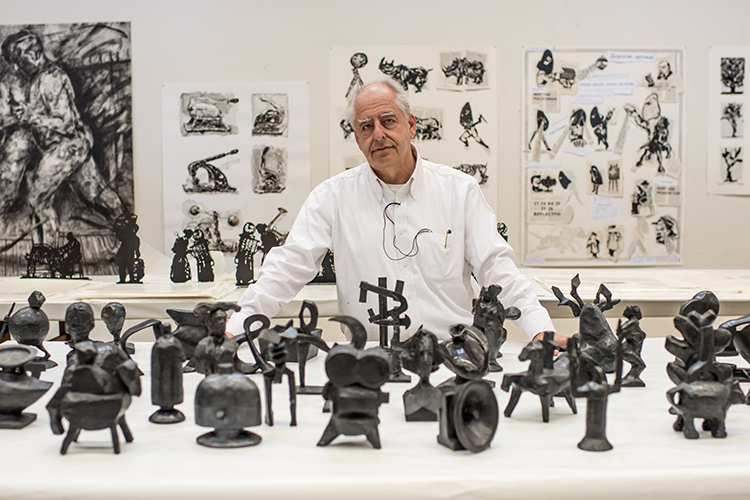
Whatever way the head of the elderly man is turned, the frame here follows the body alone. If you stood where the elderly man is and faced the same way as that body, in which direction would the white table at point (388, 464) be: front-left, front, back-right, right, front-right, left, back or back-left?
front

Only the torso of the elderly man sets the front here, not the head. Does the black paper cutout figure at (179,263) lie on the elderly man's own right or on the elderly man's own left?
on the elderly man's own right

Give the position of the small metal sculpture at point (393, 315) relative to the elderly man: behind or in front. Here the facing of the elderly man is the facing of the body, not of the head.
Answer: in front

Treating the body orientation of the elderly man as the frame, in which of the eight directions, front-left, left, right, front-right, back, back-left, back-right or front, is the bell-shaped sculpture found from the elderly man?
front

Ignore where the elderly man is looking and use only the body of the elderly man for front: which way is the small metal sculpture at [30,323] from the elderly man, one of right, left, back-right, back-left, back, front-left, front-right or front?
front-right

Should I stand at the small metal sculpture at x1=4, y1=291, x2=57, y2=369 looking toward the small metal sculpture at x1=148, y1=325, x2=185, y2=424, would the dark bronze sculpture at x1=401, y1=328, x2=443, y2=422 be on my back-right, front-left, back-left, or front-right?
front-left

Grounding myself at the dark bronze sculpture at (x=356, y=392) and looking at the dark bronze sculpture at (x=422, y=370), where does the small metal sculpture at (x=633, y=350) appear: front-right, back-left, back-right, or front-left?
front-right

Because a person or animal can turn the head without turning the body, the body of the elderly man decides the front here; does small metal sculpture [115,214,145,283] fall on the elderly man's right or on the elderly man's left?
on the elderly man's right

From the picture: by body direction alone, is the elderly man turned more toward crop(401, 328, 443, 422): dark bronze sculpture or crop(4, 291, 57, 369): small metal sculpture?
the dark bronze sculpture

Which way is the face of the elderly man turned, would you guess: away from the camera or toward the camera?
toward the camera

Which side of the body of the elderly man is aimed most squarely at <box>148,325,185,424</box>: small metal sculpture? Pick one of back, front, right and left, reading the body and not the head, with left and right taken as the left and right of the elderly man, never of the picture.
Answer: front

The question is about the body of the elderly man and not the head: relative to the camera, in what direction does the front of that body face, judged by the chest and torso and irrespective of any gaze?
toward the camera

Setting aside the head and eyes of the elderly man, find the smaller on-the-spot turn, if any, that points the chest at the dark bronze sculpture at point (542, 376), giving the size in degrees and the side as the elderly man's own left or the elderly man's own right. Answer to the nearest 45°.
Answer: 0° — they already face it

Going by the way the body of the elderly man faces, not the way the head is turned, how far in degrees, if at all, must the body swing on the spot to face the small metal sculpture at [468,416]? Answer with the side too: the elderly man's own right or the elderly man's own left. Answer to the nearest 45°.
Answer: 0° — they already face it
